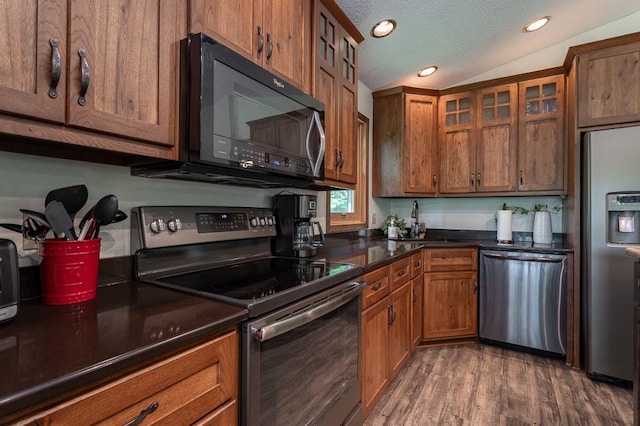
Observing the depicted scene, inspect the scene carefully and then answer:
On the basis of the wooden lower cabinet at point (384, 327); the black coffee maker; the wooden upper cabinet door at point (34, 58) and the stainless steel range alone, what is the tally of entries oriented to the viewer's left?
0

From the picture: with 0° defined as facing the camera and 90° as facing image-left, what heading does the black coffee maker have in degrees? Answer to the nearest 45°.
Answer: approximately 315°

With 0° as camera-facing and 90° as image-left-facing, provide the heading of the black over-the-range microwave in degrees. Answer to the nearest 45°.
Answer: approximately 315°

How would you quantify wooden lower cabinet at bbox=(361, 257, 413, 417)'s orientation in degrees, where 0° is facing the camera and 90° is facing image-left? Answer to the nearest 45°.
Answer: approximately 315°

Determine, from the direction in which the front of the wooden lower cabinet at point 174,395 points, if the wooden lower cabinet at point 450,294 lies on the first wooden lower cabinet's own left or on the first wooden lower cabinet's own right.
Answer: on the first wooden lower cabinet's own left

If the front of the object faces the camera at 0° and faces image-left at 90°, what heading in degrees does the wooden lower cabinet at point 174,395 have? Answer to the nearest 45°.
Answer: approximately 315°

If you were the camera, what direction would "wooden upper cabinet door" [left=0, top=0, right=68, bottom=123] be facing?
facing the viewer and to the right of the viewer

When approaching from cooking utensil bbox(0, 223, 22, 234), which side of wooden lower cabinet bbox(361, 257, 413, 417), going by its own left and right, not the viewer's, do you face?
right

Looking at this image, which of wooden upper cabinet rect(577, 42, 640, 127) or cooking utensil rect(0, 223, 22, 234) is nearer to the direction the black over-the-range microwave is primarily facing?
the wooden upper cabinet

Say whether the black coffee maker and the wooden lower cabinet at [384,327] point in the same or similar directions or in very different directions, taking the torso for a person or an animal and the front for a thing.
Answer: same or similar directions

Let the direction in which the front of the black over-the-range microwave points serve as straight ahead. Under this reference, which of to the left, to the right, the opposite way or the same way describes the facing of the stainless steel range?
the same way

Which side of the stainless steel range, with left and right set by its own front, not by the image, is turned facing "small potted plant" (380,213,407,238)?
left

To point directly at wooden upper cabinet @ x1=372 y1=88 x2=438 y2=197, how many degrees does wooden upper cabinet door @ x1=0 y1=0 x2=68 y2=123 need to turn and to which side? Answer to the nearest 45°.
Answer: approximately 45° to its left

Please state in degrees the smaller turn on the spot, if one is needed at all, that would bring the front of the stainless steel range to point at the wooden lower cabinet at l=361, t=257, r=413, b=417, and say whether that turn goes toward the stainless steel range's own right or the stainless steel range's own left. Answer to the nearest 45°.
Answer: approximately 90° to the stainless steel range's own left
